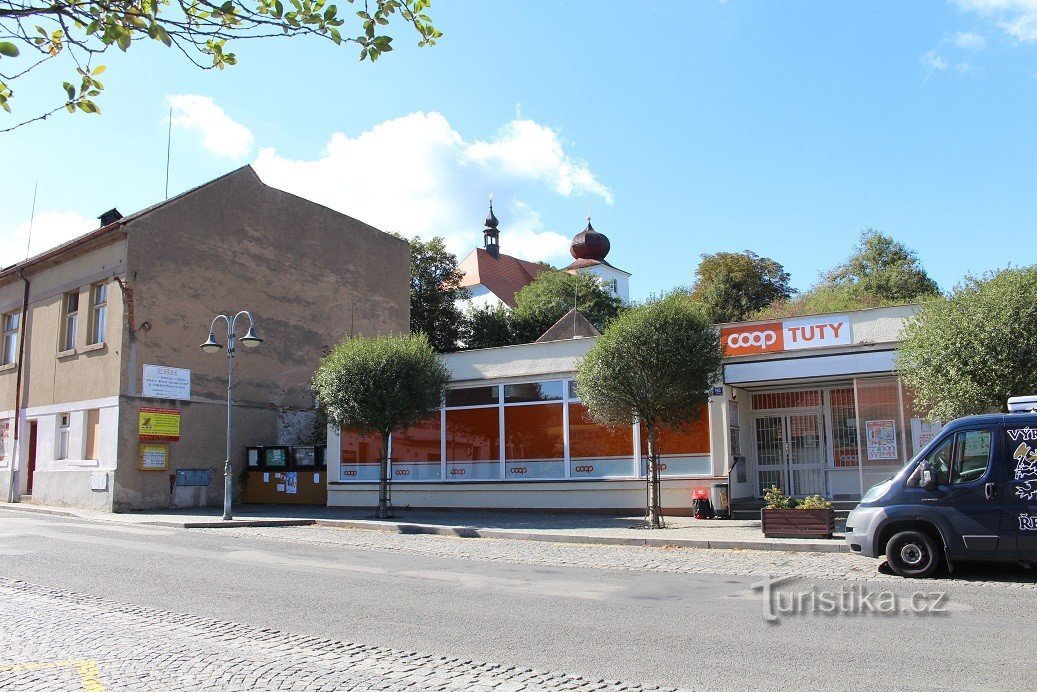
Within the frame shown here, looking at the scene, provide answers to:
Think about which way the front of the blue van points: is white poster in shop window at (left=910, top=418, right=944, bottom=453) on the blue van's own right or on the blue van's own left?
on the blue van's own right

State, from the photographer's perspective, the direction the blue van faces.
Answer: facing to the left of the viewer

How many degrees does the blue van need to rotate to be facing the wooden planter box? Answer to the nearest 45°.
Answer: approximately 45° to its right

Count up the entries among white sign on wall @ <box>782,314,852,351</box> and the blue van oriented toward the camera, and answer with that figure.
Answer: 1

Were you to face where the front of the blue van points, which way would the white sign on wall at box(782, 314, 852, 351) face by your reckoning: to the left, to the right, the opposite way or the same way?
to the left

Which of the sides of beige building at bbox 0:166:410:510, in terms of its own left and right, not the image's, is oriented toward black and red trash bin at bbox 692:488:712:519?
left
